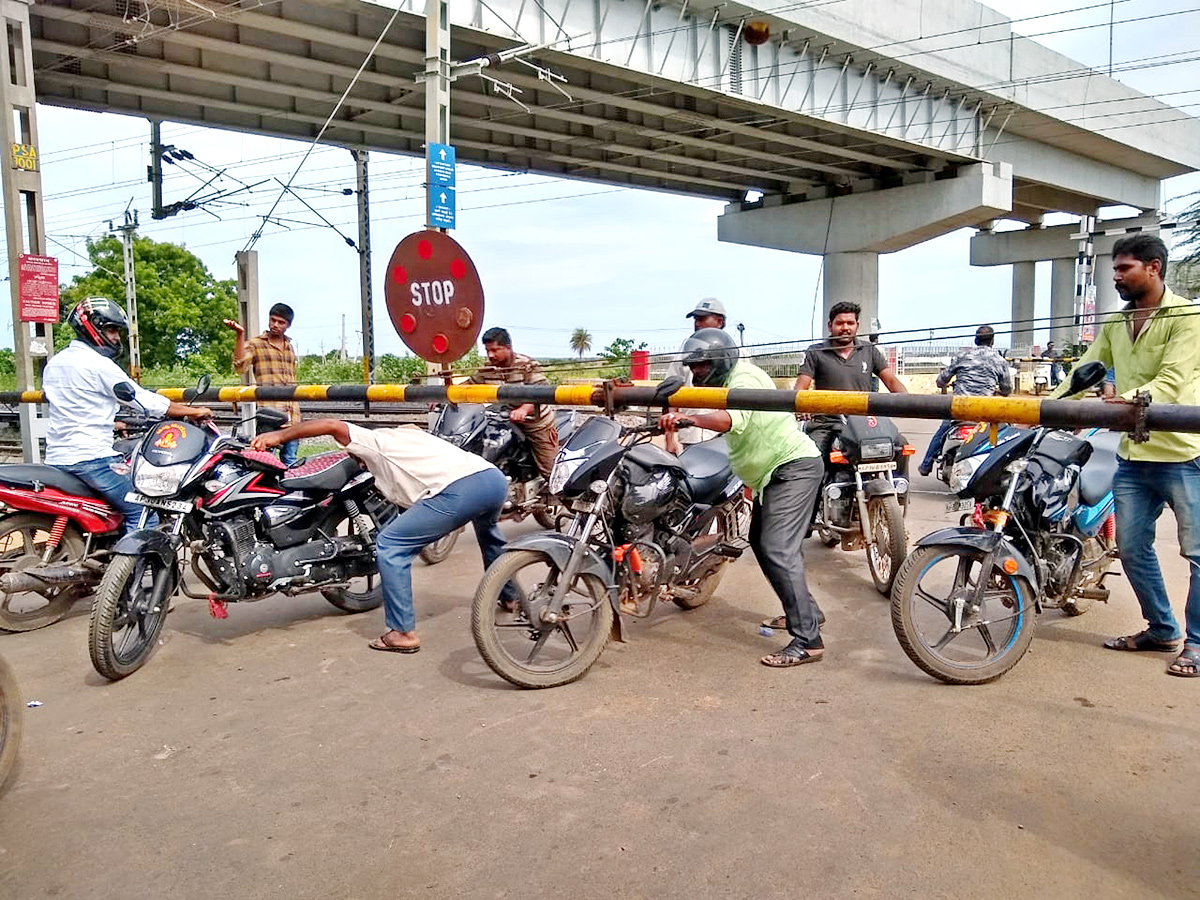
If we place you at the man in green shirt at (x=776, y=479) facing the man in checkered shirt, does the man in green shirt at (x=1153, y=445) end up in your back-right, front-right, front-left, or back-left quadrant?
back-right

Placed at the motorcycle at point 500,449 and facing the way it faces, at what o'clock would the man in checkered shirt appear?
The man in checkered shirt is roughly at 3 o'clock from the motorcycle.

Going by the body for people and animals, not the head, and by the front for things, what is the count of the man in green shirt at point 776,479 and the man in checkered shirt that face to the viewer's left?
1

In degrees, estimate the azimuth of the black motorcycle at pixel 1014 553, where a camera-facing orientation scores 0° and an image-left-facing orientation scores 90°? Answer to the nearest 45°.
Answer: approximately 45°

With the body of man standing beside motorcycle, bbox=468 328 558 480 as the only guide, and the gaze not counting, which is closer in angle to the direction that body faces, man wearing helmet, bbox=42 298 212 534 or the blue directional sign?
the man wearing helmet

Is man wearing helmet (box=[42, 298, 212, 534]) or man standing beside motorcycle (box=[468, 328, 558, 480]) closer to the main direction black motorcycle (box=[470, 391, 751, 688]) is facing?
the man wearing helmet

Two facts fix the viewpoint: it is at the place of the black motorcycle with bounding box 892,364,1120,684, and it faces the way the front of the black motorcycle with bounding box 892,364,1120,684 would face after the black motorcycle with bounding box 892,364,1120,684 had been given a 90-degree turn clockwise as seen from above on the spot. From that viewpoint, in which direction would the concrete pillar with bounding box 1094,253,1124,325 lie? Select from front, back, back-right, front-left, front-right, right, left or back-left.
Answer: front-right

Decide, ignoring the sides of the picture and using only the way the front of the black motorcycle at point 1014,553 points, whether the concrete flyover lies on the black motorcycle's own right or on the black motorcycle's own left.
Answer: on the black motorcycle's own right

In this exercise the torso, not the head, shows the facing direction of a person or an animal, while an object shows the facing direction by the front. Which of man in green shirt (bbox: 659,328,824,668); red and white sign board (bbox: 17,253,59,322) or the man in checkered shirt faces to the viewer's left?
the man in green shirt

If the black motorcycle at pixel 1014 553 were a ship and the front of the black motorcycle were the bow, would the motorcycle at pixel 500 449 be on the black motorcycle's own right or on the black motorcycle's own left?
on the black motorcycle's own right

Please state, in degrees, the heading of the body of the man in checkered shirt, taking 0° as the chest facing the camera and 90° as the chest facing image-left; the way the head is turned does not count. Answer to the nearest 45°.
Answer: approximately 0°
